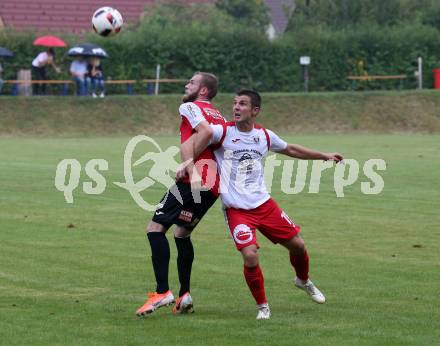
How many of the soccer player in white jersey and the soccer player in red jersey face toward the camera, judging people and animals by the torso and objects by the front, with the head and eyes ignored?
1

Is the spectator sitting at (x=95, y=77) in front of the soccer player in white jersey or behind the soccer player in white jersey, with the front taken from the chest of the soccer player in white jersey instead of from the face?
behind

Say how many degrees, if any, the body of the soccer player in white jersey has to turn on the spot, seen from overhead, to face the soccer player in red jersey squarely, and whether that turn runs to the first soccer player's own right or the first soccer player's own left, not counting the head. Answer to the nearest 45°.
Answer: approximately 90° to the first soccer player's own right

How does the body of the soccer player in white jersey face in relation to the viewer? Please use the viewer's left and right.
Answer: facing the viewer

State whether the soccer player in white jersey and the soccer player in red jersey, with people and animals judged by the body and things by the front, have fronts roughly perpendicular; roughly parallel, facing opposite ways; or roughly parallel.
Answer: roughly perpendicular
